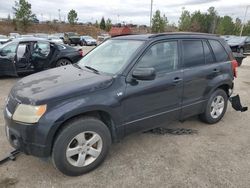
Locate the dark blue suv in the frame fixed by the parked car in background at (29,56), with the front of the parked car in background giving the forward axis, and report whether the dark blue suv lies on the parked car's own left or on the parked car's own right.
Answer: on the parked car's own left

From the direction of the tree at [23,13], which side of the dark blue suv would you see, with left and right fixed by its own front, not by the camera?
right

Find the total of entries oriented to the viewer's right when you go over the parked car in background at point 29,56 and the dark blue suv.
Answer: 0

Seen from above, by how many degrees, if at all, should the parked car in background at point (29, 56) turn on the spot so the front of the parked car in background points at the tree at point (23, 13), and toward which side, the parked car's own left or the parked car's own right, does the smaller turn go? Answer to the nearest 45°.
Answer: approximately 135° to the parked car's own right

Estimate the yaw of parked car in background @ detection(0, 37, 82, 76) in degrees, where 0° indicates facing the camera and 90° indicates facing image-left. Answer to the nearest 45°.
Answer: approximately 45°

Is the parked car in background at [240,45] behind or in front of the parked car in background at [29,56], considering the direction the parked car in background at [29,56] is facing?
behind

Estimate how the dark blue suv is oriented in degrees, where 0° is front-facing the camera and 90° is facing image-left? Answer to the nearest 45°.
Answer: approximately 45°

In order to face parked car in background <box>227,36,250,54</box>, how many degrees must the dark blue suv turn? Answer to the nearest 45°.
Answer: approximately 180°
